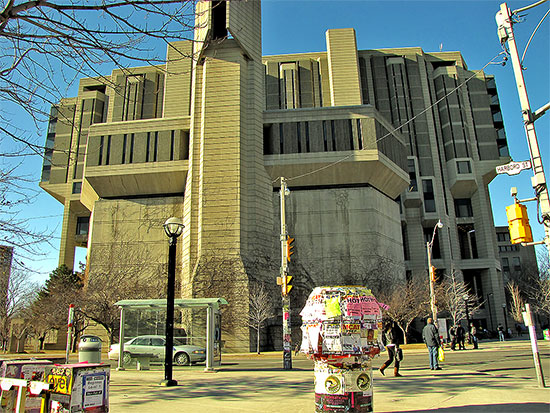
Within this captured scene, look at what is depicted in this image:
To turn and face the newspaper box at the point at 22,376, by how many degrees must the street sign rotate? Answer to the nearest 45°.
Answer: approximately 45° to its right

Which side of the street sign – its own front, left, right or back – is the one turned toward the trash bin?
right

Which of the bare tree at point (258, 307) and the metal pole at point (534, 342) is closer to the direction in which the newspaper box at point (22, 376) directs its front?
the metal pole

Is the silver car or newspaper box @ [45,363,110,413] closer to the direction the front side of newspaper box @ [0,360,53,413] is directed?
the newspaper box

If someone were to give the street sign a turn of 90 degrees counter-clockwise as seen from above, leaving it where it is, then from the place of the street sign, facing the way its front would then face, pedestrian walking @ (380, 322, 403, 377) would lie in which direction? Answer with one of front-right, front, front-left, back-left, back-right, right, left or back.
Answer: back-left

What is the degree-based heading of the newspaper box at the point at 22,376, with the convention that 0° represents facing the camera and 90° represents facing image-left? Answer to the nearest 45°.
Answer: approximately 0°

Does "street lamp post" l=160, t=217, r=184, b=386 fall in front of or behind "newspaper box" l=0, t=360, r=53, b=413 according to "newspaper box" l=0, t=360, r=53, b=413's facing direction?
behind
